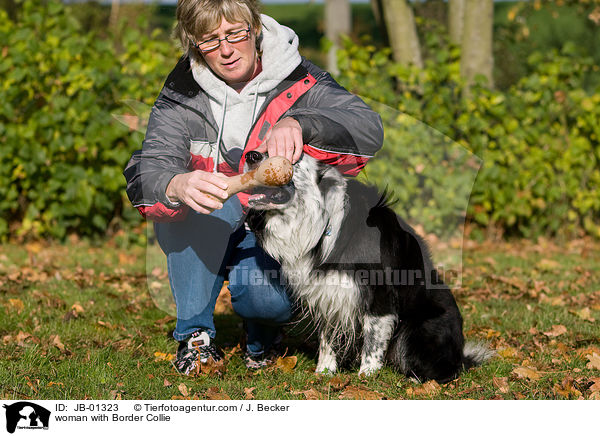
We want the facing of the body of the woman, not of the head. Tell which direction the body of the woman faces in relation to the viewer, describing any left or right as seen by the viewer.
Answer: facing the viewer

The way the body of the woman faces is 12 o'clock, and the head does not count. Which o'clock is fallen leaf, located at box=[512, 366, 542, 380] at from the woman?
The fallen leaf is roughly at 9 o'clock from the woman.

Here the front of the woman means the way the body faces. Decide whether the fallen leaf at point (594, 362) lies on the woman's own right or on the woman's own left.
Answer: on the woman's own left

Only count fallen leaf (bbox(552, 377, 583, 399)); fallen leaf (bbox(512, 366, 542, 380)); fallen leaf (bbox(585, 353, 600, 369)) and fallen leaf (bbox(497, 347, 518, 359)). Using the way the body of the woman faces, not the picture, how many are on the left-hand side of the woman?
4

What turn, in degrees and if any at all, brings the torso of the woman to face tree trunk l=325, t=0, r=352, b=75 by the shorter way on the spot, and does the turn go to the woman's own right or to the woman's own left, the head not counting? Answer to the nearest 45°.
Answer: approximately 180°

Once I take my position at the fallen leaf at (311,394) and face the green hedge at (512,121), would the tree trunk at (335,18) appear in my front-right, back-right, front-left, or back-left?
front-left

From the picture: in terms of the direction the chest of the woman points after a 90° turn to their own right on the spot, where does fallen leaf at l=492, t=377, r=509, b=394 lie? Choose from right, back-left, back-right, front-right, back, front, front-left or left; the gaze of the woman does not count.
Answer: back

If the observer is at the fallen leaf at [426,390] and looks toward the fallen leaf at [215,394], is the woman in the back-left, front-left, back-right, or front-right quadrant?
front-right

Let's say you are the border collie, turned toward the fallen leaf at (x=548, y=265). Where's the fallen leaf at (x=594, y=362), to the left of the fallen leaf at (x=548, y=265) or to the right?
right

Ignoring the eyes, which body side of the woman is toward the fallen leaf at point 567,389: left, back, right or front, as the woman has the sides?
left

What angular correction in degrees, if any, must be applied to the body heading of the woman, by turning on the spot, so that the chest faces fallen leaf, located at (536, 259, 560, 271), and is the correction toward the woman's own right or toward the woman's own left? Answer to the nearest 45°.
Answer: approximately 135° to the woman's own left

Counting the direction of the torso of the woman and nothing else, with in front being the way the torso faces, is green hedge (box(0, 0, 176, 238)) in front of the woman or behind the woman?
behind

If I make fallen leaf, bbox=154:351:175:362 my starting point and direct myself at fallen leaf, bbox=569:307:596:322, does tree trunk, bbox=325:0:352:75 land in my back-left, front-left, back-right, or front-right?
front-left

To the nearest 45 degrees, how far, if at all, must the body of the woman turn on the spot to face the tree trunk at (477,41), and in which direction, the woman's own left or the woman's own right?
approximately 135° to the woman's own left
